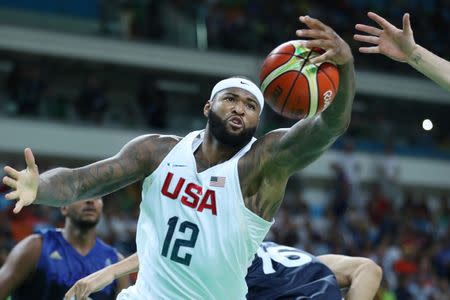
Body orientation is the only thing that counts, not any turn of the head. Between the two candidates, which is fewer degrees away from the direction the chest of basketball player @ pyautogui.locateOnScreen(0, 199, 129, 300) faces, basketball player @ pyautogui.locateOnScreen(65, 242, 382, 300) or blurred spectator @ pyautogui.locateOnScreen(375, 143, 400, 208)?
the basketball player

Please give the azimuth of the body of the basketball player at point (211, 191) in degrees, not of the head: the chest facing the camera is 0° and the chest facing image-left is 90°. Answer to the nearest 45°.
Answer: approximately 0°

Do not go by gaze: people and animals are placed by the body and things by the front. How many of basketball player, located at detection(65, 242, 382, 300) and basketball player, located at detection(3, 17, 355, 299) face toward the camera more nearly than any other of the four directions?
1

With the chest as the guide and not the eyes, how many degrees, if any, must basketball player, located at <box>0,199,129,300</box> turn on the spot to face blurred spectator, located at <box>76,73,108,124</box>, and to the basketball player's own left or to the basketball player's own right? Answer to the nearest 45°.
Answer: approximately 135° to the basketball player's own left

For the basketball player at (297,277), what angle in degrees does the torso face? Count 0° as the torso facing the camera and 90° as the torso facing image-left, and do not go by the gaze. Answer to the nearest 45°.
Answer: approximately 135°

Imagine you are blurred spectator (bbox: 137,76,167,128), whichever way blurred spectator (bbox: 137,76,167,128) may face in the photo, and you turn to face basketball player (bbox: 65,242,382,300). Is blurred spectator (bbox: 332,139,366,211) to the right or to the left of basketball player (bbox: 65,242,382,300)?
left

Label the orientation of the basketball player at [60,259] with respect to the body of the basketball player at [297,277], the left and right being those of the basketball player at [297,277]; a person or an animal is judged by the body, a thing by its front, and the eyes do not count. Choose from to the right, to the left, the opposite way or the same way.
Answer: the opposite way

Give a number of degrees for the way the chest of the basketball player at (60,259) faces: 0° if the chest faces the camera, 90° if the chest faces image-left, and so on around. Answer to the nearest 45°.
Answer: approximately 315°

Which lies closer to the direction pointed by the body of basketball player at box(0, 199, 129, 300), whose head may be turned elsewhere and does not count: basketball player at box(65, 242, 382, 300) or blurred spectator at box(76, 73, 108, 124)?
the basketball player

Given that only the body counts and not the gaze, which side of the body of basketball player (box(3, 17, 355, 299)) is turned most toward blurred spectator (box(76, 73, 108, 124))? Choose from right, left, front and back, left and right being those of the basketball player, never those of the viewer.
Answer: back

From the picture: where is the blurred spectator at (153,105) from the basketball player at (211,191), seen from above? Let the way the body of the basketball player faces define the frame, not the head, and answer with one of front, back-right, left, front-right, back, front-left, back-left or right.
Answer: back
